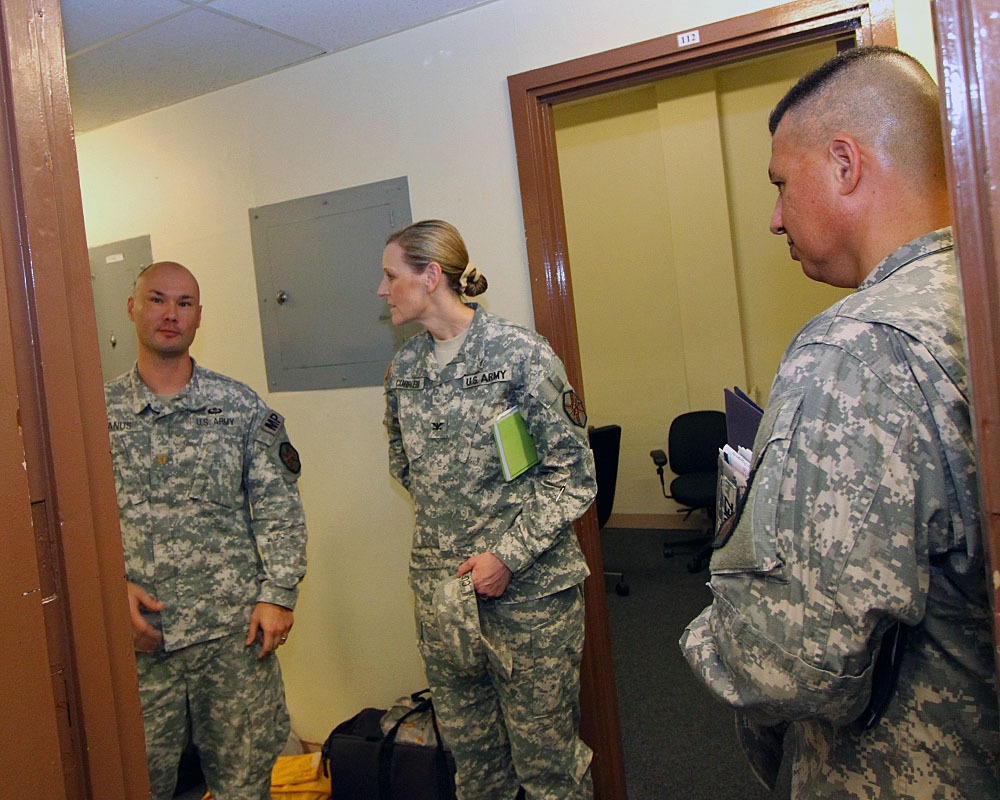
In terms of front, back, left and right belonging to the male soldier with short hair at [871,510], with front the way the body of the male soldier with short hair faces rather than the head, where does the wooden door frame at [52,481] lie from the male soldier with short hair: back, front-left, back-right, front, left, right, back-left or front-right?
left

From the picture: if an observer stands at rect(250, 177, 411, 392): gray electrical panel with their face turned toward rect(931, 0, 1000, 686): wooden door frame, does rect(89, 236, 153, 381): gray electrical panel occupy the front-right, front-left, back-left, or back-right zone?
back-right

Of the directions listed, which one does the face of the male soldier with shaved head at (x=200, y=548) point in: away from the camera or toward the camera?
toward the camera

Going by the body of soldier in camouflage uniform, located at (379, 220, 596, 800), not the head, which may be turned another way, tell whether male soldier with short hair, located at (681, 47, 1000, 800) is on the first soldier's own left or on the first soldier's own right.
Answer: on the first soldier's own left

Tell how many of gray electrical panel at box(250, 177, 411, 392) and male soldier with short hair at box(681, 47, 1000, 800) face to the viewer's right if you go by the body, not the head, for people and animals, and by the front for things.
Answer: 0

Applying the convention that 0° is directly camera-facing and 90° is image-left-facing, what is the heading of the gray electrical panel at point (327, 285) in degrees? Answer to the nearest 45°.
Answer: approximately 45°

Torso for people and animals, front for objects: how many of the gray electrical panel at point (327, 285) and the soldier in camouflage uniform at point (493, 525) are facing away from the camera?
0

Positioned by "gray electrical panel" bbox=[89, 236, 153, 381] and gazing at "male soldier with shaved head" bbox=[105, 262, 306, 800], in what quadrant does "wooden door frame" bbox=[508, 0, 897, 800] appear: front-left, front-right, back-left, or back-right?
front-left

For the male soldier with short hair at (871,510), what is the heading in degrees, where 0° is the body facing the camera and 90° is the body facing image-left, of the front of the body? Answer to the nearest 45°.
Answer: approximately 135°

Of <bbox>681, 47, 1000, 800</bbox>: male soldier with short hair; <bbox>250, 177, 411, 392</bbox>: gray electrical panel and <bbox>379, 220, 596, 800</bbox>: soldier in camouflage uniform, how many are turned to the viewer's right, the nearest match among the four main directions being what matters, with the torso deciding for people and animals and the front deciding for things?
0

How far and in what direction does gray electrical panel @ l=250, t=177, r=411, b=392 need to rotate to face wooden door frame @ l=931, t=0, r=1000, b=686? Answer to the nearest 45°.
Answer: approximately 45° to its left

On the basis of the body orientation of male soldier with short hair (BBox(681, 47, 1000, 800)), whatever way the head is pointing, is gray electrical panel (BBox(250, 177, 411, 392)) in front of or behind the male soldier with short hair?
in front

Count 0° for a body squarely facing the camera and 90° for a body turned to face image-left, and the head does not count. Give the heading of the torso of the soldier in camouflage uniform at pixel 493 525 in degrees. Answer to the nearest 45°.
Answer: approximately 45°

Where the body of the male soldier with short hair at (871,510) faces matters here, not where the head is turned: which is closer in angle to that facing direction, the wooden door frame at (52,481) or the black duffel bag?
the black duffel bag

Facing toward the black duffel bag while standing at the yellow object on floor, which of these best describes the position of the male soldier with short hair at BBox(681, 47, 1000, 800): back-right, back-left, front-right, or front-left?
front-right
